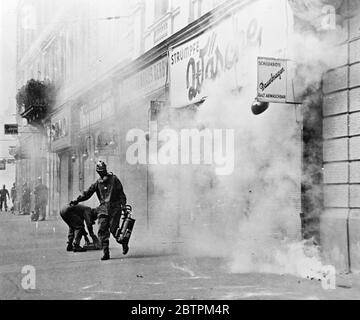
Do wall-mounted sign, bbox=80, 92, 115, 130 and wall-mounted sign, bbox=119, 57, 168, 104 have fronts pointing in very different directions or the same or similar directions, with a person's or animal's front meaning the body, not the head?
same or similar directions

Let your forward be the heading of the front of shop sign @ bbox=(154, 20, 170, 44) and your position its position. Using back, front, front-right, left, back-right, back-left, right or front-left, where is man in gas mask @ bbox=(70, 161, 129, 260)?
front-left

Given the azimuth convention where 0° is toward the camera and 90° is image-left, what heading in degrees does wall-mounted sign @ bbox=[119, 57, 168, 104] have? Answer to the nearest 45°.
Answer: approximately 45°

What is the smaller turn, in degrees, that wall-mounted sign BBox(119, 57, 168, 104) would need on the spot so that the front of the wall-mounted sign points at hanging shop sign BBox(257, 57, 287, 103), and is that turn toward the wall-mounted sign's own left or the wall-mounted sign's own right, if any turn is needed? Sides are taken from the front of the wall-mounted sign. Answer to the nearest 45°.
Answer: approximately 45° to the wall-mounted sign's own left

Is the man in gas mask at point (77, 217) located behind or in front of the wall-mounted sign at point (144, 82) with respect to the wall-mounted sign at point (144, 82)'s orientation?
in front

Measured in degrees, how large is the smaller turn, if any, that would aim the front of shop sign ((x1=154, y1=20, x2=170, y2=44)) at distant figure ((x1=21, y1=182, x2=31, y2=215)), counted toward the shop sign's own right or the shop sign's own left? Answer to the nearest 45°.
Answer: approximately 90° to the shop sign's own right

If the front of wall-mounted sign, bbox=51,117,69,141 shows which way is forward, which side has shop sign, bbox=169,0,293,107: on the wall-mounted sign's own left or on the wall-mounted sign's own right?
on the wall-mounted sign's own left

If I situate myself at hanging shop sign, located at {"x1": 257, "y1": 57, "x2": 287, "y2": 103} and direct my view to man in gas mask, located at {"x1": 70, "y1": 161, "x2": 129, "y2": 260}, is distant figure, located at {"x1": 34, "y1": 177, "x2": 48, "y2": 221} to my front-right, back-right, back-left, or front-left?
front-right

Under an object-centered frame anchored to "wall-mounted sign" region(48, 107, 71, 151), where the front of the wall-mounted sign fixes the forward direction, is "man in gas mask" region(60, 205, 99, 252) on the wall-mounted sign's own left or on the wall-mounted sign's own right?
on the wall-mounted sign's own left

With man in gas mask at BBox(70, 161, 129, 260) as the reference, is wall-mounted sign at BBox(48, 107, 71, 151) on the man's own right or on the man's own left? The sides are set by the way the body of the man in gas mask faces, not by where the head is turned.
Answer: on the man's own right

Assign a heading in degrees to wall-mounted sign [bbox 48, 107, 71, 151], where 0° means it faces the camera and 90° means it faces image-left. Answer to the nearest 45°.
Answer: approximately 45°

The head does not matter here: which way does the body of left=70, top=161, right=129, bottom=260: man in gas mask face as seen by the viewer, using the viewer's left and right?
facing the viewer and to the left of the viewer

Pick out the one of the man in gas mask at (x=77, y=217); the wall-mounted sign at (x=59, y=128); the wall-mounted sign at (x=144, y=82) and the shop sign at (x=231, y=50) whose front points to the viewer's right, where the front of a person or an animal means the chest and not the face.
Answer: the man in gas mask

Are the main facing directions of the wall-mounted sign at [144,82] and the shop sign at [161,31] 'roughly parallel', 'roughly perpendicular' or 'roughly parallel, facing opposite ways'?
roughly parallel
